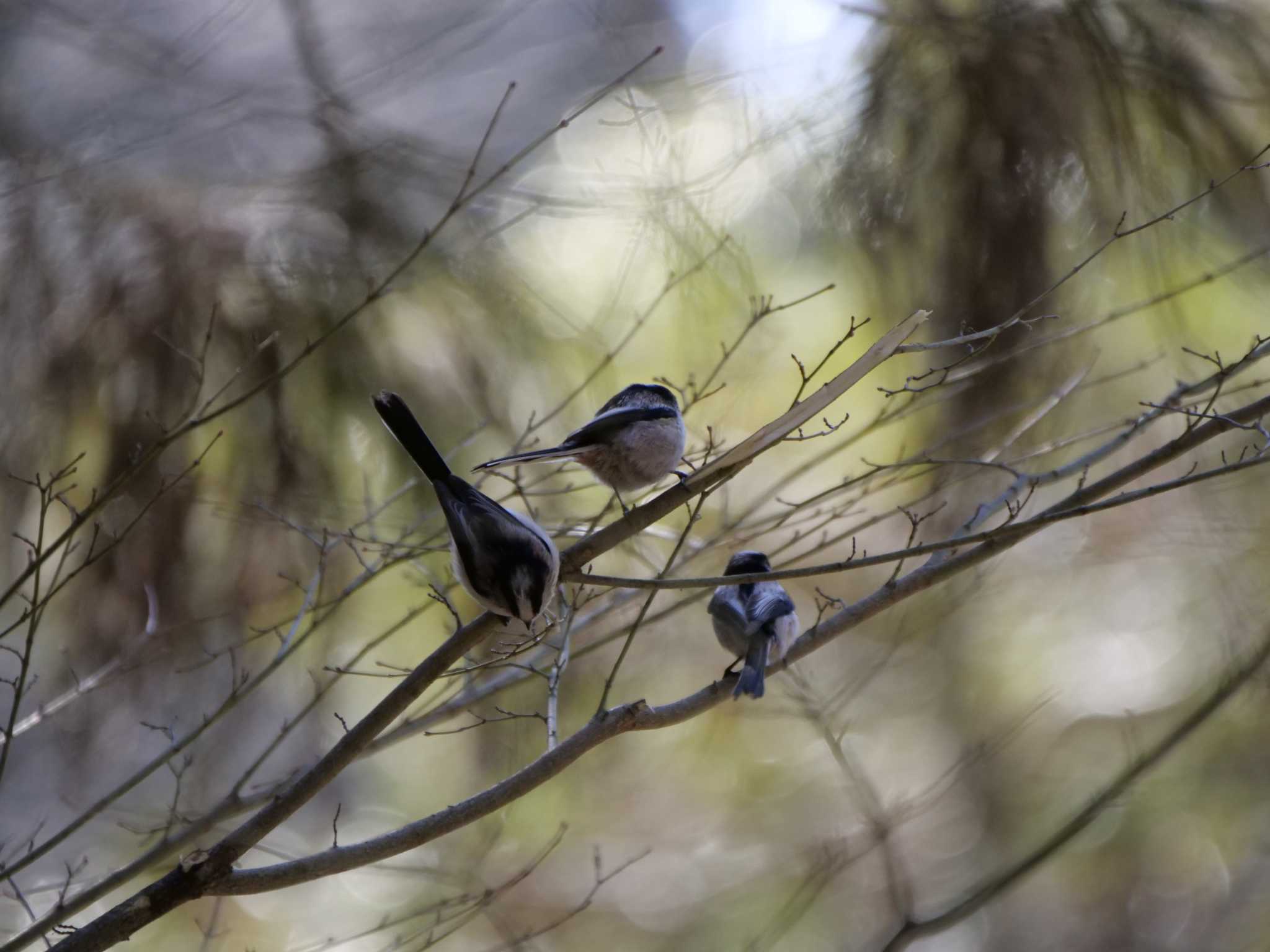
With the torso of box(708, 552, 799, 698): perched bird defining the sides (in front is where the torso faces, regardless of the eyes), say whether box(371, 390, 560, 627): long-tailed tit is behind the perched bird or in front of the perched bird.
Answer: behind

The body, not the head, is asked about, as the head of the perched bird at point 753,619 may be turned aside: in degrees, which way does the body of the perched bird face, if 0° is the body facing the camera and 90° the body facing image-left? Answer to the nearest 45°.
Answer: approximately 180°
